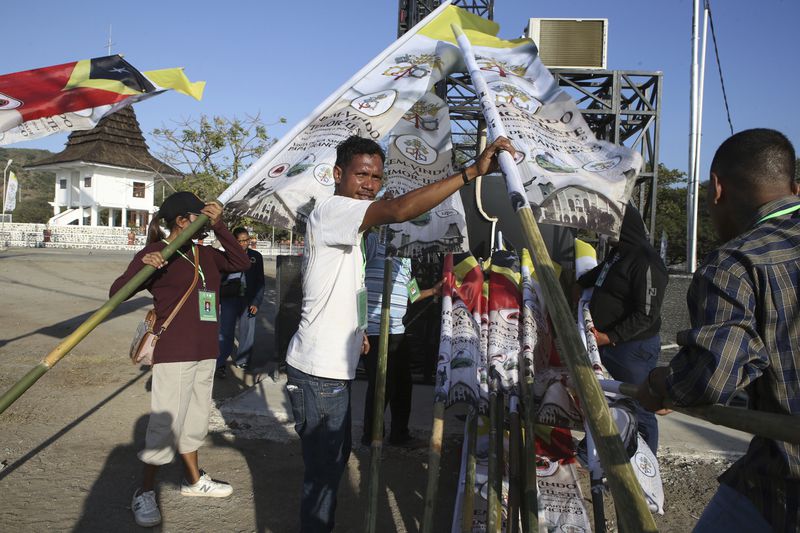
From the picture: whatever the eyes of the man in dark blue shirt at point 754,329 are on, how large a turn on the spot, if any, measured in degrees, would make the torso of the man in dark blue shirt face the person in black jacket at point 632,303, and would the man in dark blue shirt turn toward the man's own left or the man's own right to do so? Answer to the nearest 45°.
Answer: approximately 45° to the man's own right

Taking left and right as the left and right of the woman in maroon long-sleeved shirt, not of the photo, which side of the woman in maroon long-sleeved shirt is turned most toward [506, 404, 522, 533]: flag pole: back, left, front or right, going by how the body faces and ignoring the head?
front

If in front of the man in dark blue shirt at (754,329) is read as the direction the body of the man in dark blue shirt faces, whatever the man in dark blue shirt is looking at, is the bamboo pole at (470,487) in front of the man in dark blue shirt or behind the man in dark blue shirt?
in front

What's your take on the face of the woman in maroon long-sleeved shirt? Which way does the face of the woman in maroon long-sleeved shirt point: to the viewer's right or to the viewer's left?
to the viewer's right

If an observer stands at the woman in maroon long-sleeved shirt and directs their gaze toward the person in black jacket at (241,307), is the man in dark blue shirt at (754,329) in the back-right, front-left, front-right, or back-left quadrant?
back-right

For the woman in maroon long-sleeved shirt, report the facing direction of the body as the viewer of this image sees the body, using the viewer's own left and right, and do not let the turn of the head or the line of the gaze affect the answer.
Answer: facing the viewer and to the right of the viewer

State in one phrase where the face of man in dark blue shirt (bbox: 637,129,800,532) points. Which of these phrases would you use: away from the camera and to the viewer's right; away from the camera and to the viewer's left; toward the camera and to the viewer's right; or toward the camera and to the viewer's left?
away from the camera and to the viewer's left

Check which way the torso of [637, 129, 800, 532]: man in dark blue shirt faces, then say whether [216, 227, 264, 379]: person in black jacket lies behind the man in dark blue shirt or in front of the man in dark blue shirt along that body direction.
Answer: in front
